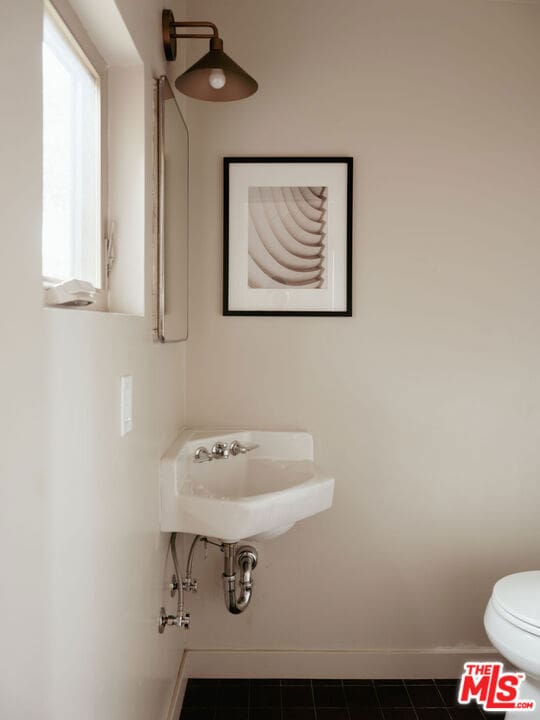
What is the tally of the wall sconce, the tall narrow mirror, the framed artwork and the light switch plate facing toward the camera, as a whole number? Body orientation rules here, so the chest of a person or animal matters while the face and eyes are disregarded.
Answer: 1

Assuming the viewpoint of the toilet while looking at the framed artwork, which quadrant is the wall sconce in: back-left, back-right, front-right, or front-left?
front-left

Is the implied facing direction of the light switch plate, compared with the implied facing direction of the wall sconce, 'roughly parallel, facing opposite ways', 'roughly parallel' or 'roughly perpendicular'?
roughly parallel

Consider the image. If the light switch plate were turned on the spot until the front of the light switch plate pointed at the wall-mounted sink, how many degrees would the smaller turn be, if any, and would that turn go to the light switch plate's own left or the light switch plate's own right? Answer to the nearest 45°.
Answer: approximately 45° to the light switch plate's own left

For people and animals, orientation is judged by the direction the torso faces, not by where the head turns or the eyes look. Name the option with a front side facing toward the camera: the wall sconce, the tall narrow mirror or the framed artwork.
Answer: the framed artwork

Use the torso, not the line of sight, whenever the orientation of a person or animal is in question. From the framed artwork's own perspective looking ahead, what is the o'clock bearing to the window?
The window is roughly at 1 o'clock from the framed artwork.

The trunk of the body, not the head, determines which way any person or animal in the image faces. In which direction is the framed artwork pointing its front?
toward the camera

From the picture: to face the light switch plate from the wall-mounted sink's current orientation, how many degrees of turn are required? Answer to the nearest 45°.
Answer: approximately 90° to its right

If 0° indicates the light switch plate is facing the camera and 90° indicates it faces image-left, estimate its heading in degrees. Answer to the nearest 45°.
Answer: approximately 270°

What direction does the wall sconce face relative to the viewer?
to the viewer's right

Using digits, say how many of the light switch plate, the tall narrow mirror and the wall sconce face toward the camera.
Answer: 0

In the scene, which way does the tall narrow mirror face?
to the viewer's right

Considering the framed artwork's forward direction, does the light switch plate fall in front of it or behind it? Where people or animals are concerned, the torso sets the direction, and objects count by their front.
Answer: in front

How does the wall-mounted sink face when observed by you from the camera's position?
facing the viewer and to the right of the viewer
